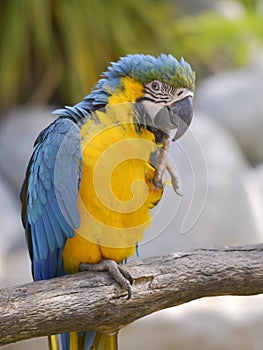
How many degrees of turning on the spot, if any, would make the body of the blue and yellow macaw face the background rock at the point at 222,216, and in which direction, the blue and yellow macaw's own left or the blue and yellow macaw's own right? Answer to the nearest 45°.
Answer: approximately 135° to the blue and yellow macaw's own left

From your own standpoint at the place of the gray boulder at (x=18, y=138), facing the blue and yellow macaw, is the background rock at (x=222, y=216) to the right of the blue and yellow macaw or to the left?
left

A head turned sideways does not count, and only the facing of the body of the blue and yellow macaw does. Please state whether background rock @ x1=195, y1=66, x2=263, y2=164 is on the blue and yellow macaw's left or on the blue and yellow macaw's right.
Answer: on the blue and yellow macaw's left

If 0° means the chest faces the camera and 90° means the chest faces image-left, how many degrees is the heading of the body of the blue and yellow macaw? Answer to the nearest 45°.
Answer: approximately 315°
